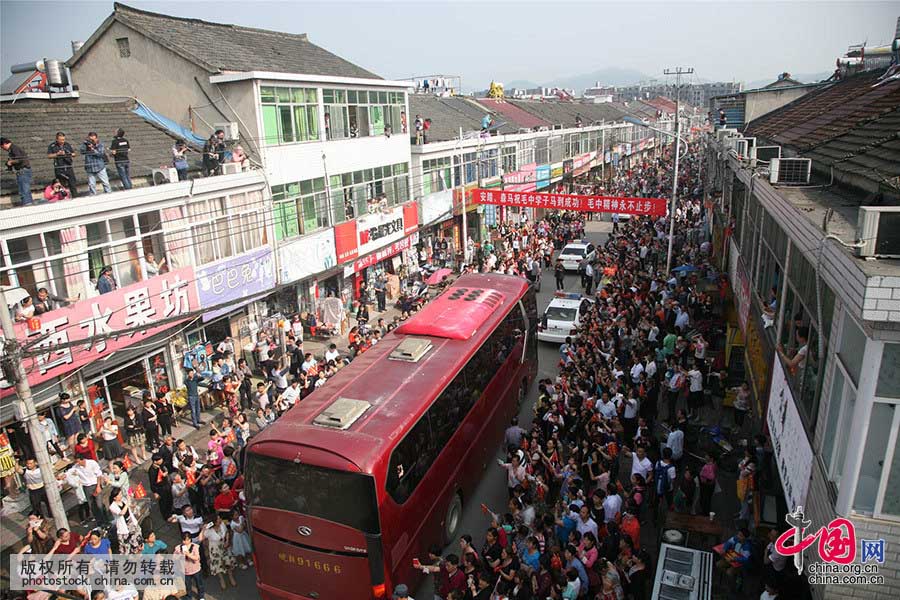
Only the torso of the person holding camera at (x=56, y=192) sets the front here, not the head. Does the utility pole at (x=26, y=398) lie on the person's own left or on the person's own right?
on the person's own right

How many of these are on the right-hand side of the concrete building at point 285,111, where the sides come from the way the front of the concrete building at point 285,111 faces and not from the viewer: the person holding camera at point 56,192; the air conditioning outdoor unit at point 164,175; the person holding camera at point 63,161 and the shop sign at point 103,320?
4

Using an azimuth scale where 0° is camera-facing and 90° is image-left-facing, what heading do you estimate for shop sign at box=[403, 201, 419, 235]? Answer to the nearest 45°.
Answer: approximately 315°

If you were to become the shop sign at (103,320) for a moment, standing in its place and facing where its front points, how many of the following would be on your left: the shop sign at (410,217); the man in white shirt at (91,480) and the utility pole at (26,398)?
1

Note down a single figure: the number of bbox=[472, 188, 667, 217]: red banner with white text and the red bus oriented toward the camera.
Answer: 1

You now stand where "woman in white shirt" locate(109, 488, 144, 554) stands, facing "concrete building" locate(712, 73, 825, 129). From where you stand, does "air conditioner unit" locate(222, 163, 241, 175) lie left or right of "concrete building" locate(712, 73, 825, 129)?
left

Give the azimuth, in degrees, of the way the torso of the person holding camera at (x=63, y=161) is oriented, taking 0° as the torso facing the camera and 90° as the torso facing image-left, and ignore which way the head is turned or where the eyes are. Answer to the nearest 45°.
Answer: approximately 315°

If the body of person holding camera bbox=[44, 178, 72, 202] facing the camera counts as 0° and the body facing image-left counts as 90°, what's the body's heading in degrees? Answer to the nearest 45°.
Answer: approximately 315°

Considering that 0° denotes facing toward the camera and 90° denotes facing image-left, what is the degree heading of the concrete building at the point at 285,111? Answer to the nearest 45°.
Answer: approximately 315°

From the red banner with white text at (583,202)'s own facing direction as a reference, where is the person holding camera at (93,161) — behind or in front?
in front

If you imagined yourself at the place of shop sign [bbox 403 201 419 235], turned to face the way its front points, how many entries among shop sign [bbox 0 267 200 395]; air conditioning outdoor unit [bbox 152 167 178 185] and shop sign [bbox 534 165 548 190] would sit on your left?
1

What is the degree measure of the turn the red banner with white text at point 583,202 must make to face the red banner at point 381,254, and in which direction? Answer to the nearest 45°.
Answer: approximately 45° to its right

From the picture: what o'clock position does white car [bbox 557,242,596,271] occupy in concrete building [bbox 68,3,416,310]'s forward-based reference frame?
The white car is roughly at 10 o'clock from the concrete building.

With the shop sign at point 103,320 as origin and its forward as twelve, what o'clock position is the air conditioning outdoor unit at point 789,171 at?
The air conditioning outdoor unit is roughly at 12 o'clock from the shop sign.

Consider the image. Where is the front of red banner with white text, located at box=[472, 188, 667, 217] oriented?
toward the camera
